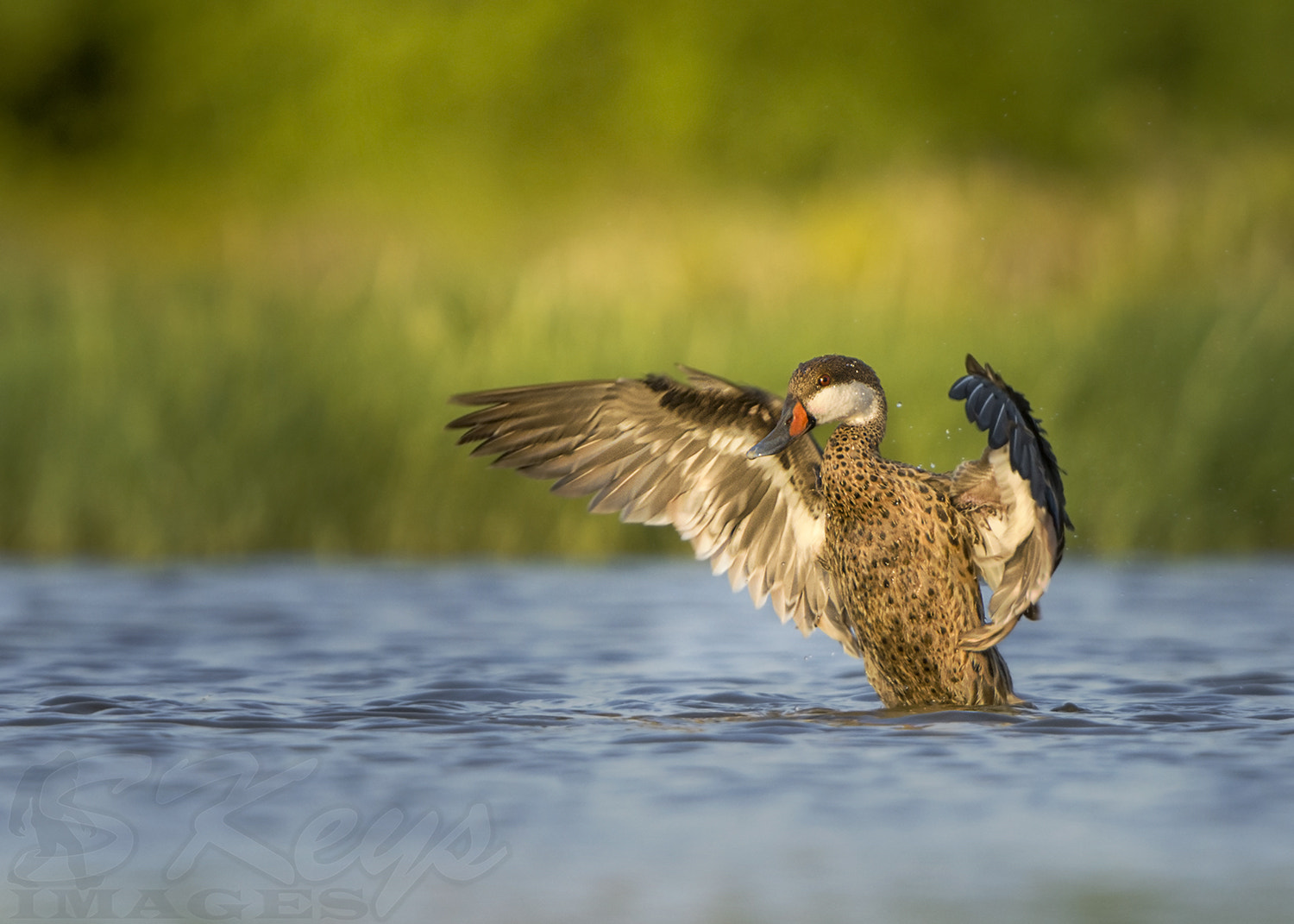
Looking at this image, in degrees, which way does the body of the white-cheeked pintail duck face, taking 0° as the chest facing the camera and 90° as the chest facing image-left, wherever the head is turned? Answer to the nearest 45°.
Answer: approximately 45°
